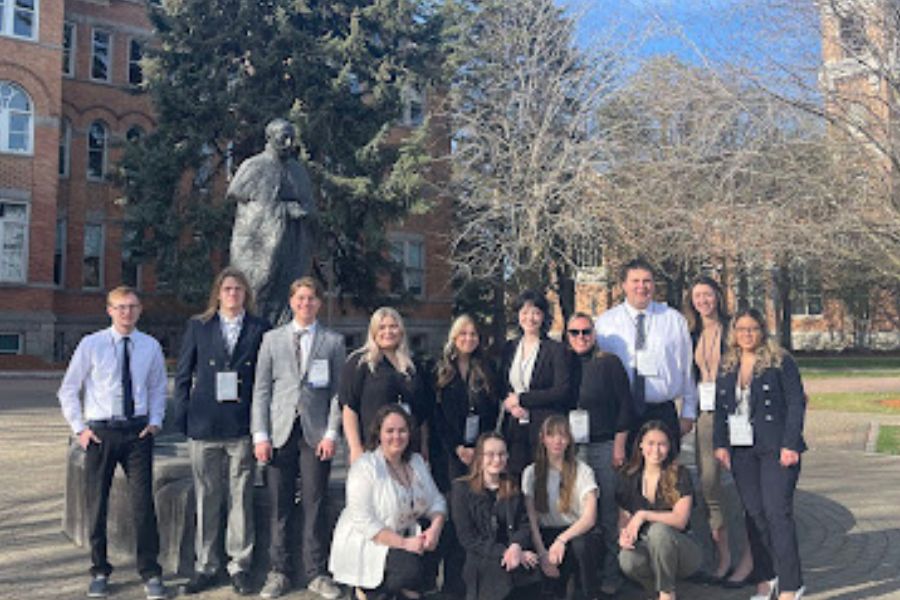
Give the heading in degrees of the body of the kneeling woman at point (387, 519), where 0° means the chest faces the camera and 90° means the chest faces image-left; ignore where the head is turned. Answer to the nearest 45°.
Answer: approximately 315°

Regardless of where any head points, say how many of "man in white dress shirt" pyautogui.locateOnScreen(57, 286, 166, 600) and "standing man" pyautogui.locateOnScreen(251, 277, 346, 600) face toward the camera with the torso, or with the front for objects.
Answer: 2

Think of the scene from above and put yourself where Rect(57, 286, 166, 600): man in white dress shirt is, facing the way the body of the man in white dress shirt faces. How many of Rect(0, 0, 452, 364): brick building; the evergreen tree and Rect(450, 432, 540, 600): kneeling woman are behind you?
2

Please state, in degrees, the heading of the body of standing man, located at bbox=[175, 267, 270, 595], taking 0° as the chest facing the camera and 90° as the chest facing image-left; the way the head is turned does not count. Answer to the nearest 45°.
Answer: approximately 0°

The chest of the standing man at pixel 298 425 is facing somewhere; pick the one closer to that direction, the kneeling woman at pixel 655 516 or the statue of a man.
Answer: the kneeling woman

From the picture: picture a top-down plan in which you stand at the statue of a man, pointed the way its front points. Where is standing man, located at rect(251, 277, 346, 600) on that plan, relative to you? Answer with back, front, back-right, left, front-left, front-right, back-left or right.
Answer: front-right

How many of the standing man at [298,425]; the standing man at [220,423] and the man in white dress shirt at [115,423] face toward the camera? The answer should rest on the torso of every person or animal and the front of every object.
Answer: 3

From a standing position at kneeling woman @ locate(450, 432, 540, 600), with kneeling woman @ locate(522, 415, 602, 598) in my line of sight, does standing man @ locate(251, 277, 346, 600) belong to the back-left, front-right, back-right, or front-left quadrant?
back-left

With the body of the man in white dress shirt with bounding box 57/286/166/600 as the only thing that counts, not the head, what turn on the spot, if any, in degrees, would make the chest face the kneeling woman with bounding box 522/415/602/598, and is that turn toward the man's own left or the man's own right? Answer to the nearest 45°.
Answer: approximately 45° to the man's own left

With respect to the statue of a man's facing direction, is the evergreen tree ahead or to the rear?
to the rear

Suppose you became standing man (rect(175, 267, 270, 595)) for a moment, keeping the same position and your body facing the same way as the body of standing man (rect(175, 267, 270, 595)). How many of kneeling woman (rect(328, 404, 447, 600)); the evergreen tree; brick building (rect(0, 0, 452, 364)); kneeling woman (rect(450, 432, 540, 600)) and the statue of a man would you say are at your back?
3

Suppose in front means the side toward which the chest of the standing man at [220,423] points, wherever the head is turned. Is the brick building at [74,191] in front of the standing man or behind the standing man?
behind

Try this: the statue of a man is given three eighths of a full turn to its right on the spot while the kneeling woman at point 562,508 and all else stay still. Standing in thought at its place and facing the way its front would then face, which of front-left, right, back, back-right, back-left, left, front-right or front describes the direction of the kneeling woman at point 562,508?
back-left
